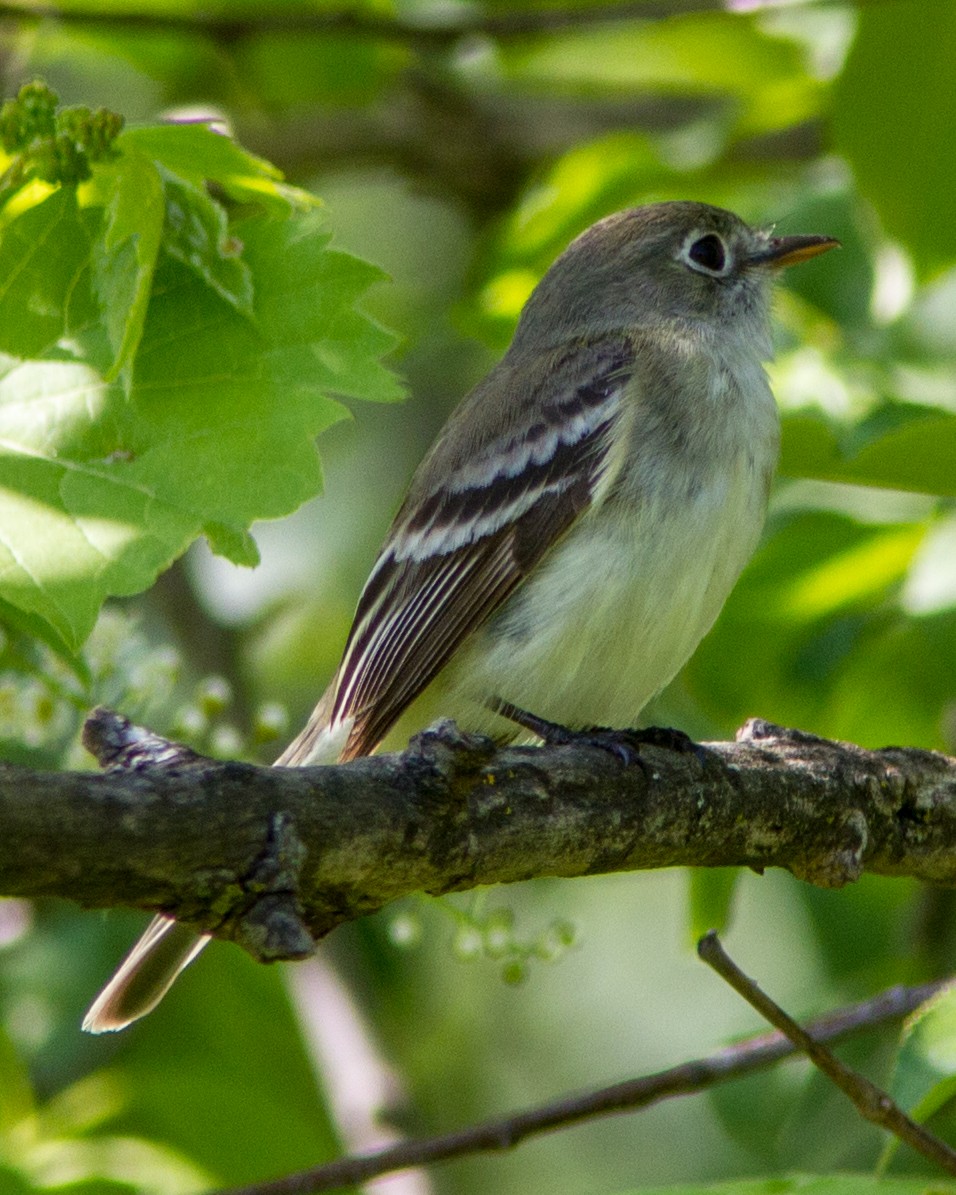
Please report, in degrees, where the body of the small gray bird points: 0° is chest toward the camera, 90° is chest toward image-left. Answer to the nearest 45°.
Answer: approximately 270°

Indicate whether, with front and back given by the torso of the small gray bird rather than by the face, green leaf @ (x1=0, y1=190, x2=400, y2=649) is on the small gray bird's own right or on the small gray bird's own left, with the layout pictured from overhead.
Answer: on the small gray bird's own right

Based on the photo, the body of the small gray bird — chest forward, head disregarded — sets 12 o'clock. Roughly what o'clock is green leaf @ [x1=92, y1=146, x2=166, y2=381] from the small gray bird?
The green leaf is roughly at 4 o'clock from the small gray bird.
